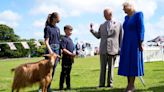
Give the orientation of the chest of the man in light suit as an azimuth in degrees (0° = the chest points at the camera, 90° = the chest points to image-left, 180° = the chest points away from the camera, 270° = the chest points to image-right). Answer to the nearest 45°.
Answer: approximately 0°

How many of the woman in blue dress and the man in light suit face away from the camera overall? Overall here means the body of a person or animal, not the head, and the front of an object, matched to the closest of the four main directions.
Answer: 0

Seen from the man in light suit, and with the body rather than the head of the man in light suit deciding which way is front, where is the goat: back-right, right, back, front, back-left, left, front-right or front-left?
front-right

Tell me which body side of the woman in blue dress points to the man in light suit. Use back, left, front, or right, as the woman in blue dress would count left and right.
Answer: right

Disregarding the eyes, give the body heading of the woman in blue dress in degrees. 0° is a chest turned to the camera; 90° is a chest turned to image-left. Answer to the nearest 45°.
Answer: approximately 45°

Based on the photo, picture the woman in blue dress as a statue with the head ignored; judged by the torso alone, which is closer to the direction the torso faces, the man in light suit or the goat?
the goat

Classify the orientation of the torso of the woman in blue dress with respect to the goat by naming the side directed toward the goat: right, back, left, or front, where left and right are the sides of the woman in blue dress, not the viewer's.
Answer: front
